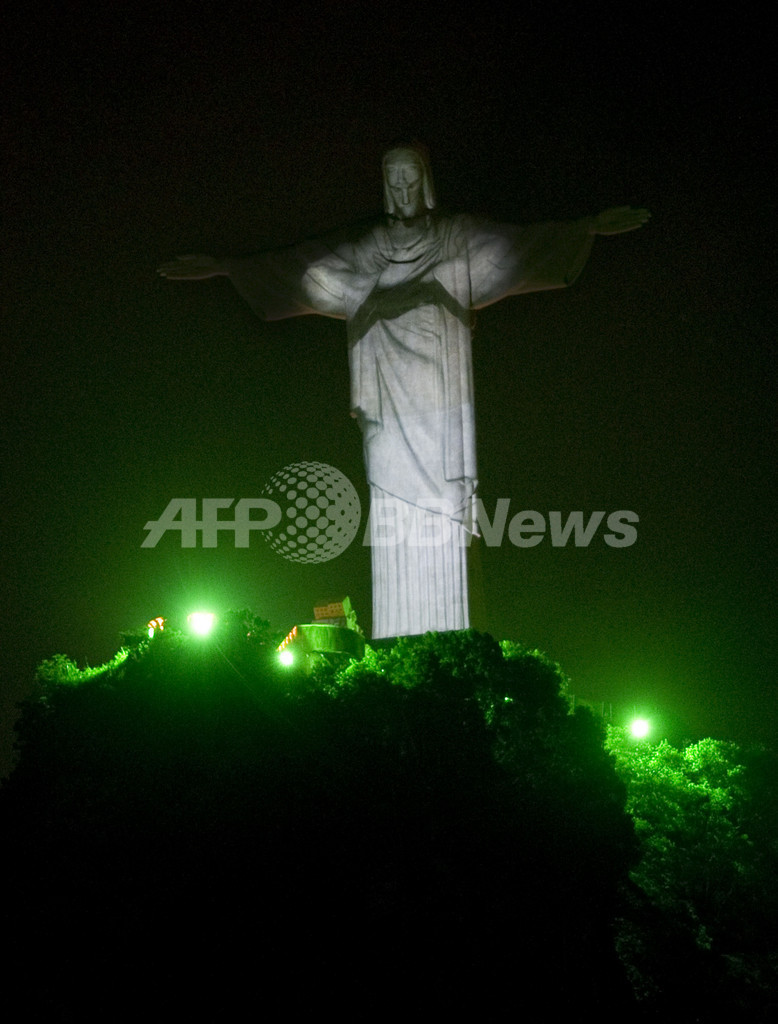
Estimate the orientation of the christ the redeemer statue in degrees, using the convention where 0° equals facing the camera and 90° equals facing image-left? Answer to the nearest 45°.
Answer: approximately 0°
